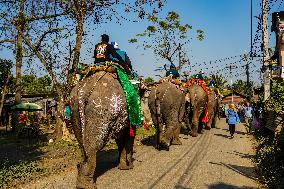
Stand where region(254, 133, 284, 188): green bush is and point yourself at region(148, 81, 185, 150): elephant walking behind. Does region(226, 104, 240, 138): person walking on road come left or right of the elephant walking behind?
right

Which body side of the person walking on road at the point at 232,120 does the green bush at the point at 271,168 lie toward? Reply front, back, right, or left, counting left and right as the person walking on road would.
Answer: back

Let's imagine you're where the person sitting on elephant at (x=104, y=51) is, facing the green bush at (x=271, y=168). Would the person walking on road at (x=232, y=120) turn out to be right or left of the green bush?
left

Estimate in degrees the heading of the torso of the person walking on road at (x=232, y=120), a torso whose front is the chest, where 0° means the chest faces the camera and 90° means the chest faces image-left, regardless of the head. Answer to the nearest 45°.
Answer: approximately 180°

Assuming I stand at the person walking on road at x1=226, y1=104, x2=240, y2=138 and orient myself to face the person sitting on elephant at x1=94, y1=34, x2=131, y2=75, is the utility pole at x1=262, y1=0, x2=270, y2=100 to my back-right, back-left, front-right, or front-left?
front-left
